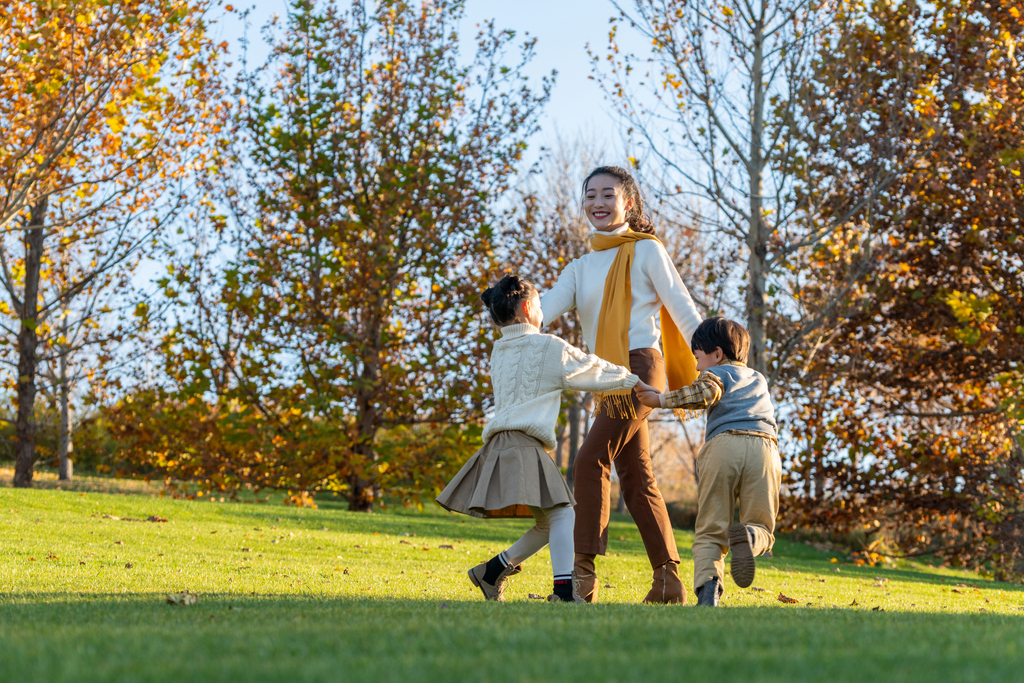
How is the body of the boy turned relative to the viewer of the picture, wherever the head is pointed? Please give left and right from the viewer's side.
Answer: facing away from the viewer and to the left of the viewer

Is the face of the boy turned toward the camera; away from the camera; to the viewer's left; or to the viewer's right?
to the viewer's left

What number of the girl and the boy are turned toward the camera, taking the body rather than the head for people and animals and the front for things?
0

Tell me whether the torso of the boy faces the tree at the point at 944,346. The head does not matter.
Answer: no

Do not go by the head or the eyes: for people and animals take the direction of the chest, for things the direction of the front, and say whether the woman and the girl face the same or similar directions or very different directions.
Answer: very different directions

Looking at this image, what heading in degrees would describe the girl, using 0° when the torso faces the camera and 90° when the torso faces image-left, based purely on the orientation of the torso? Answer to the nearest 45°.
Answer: approximately 225°

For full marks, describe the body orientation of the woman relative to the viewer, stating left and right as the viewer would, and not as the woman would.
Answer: facing the viewer and to the left of the viewer

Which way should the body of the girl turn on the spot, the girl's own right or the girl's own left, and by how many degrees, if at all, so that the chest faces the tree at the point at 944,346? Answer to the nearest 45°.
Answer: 0° — they already face it

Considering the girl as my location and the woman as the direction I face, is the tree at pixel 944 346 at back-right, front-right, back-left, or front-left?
front-left
